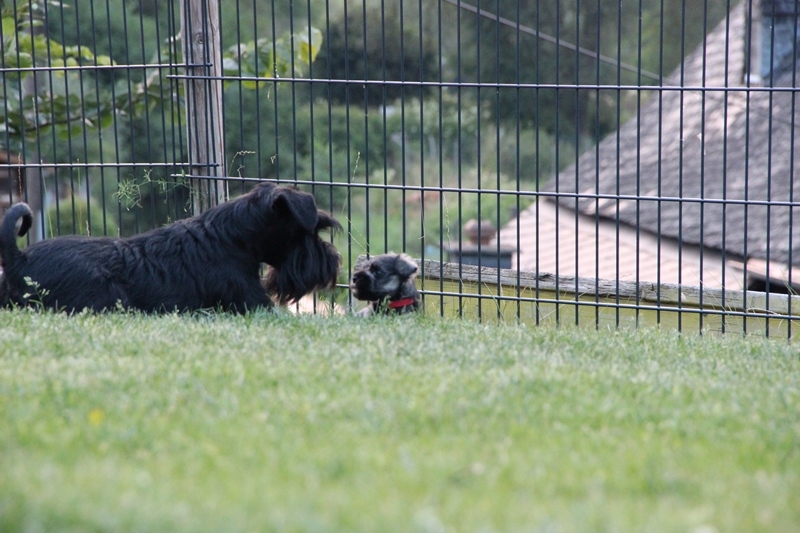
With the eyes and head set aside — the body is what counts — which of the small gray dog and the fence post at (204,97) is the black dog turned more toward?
the small gray dog

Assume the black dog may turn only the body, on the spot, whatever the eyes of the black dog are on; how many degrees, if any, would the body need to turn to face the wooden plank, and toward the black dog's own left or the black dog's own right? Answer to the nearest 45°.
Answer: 0° — it already faces it

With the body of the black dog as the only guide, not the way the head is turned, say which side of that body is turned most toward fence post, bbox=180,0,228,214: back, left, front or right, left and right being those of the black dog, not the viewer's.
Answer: left

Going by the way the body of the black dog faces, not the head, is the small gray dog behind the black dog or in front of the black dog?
in front

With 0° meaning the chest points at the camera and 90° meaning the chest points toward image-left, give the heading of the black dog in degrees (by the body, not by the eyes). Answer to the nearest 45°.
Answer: approximately 270°
